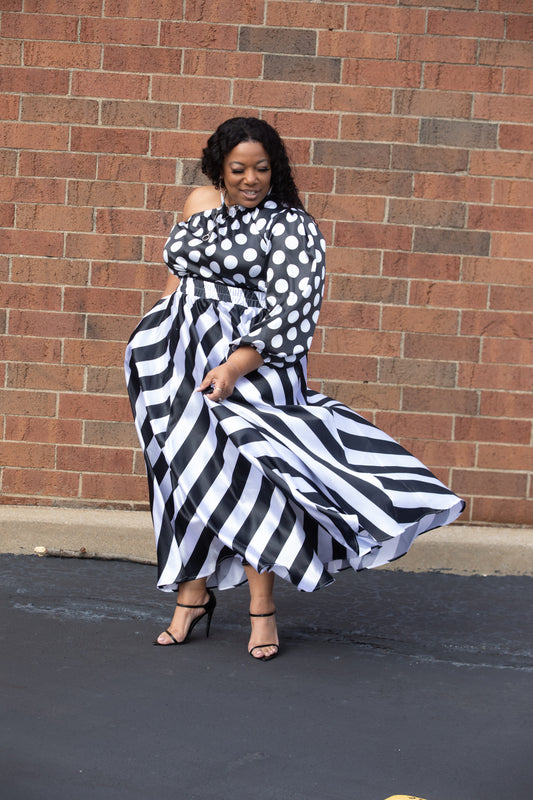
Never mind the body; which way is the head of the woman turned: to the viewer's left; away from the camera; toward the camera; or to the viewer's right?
toward the camera

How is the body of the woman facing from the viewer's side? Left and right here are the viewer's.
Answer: facing the viewer and to the left of the viewer
